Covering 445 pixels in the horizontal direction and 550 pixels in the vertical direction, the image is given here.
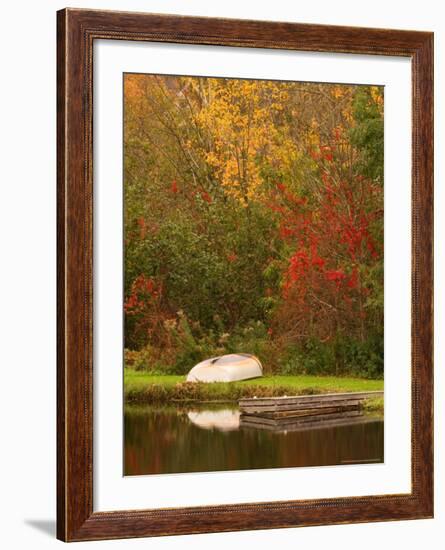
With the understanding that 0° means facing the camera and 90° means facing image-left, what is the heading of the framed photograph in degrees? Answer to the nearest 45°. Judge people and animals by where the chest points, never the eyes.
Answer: approximately 315°
